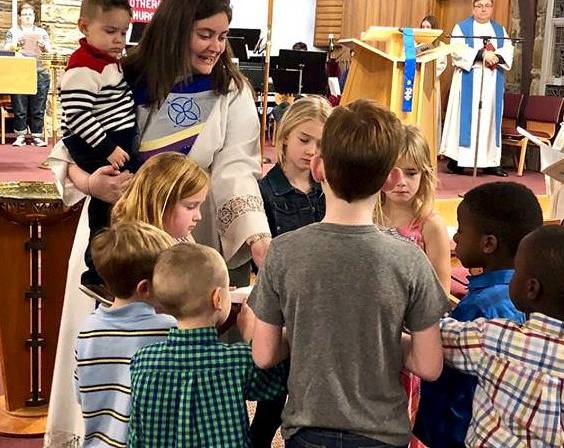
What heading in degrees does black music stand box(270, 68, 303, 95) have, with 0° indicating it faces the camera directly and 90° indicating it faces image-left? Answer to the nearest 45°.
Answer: approximately 180°

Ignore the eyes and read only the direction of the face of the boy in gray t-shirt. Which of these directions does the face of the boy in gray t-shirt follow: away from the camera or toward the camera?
away from the camera

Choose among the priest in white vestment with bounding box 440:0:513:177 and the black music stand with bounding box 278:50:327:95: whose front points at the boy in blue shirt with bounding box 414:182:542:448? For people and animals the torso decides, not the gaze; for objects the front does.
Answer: the priest in white vestment

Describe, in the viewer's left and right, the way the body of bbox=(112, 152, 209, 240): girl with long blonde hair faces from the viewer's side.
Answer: facing to the right of the viewer

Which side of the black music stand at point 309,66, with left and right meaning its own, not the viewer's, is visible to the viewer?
back
